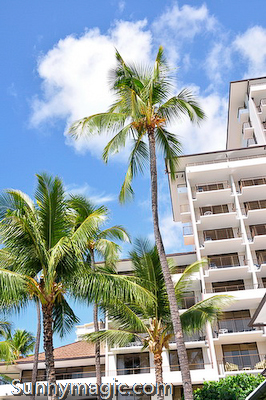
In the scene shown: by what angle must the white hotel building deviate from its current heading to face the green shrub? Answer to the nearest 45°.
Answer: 0° — it already faces it

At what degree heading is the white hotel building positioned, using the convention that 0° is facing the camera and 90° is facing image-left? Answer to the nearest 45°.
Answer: approximately 0°

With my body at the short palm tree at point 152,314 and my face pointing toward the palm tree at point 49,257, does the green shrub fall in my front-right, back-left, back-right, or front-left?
back-left

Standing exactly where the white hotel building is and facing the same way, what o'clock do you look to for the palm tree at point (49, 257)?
The palm tree is roughly at 1 o'clock from the white hotel building.

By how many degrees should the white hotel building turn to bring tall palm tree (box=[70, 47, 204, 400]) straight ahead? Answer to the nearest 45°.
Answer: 0° — it already faces it
